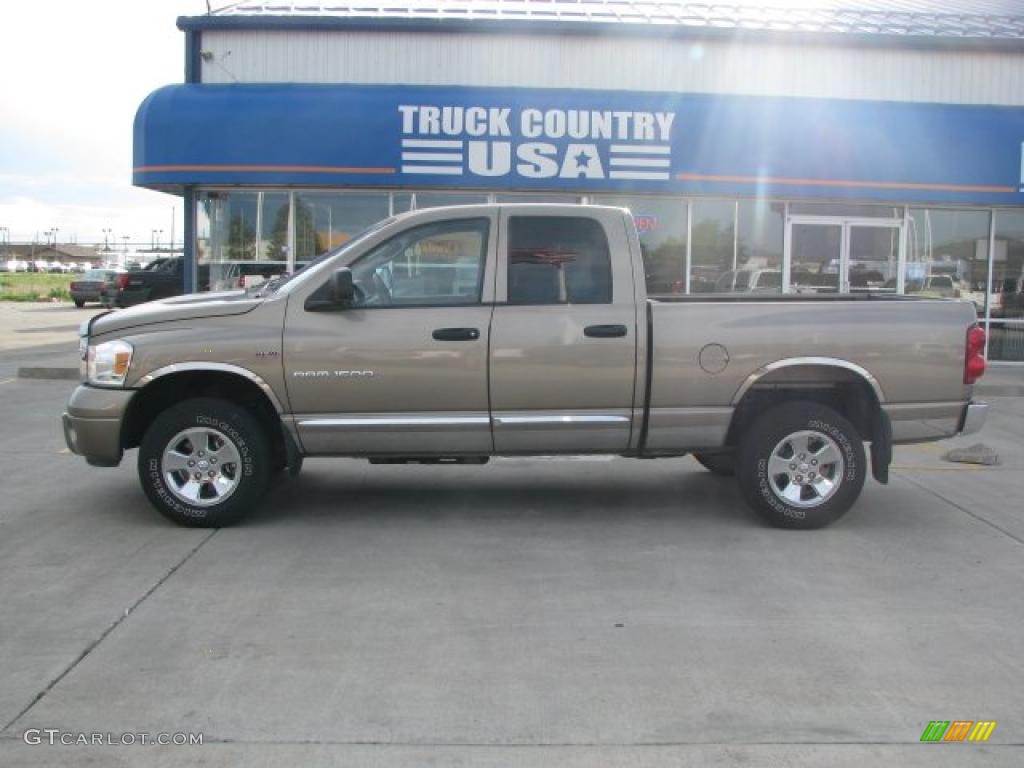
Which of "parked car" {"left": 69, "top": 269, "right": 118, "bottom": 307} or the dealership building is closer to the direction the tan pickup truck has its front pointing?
the parked car

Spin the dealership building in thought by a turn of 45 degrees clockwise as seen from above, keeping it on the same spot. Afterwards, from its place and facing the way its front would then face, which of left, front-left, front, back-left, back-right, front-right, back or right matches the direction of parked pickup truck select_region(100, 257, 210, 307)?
right

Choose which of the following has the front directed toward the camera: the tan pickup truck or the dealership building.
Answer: the dealership building

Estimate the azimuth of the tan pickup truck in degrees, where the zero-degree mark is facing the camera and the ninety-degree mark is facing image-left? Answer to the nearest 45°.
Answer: approximately 90°

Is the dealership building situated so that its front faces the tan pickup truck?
yes

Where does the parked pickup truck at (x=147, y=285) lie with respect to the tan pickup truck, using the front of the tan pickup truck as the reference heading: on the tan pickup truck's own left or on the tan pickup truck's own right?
on the tan pickup truck's own right

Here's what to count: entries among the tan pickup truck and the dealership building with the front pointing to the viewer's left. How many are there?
1

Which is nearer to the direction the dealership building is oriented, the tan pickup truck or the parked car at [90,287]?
the tan pickup truck

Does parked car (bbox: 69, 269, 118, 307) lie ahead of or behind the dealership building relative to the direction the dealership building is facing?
behind

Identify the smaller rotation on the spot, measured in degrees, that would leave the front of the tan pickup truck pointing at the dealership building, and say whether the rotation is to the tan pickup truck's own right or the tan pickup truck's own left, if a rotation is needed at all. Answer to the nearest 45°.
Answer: approximately 90° to the tan pickup truck's own right

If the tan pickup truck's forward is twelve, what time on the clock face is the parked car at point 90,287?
The parked car is roughly at 2 o'clock from the tan pickup truck.

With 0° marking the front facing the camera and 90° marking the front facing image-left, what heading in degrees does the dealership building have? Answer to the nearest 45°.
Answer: approximately 0°

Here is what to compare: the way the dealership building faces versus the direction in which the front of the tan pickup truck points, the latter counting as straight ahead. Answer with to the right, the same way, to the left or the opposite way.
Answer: to the left
